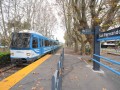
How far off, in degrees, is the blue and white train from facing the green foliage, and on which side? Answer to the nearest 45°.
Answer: approximately 45° to its right
